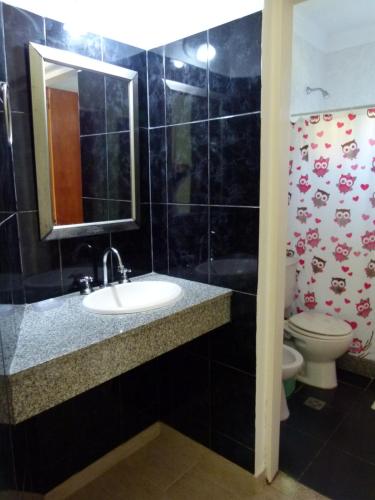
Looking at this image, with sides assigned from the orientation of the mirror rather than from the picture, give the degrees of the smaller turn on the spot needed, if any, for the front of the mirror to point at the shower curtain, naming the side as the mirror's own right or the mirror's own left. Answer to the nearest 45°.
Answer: approximately 45° to the mirror's own left

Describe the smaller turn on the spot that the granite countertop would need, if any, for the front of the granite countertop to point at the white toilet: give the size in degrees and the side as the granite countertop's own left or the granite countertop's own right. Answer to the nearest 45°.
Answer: approximately 90° to the granite countertop's own left

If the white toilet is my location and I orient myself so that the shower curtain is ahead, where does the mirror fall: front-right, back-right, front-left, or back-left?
back-left

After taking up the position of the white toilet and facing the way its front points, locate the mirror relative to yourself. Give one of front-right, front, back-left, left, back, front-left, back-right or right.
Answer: right

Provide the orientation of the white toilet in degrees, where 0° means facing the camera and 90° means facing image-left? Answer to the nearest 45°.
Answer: approximately 315°

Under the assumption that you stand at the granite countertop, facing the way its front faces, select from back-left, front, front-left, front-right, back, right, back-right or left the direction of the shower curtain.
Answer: left

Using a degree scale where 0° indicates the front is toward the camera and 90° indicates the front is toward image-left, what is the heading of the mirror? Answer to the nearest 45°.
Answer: approximately 315°
